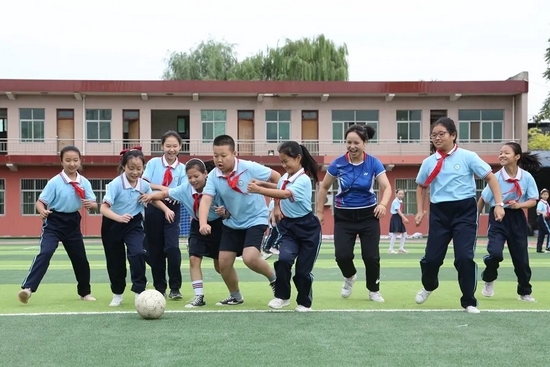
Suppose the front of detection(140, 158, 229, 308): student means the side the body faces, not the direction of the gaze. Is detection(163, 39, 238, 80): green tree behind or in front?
behind

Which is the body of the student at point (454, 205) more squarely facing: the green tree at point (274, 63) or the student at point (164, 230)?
the student

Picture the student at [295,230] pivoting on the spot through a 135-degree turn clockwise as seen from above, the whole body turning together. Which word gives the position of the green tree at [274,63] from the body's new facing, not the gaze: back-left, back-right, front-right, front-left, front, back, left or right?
front

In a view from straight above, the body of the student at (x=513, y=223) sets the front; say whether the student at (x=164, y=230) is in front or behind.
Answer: in front

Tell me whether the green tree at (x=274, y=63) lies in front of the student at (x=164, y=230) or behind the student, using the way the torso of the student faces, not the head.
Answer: behind

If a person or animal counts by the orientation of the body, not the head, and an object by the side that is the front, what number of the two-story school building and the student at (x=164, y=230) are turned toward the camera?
2
